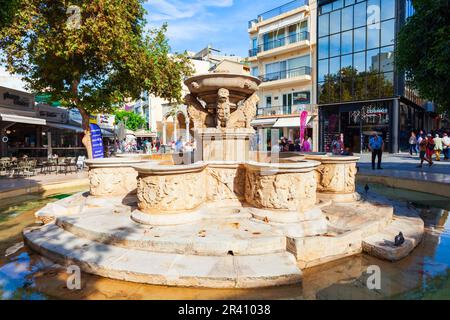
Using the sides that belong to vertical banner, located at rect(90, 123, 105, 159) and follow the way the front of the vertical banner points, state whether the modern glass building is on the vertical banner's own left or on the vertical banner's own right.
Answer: on the vertical banner's own left

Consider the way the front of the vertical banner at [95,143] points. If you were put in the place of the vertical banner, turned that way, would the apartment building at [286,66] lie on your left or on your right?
on your left

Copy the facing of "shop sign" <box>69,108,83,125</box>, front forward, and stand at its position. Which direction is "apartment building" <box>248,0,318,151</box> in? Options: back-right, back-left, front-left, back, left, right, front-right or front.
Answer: front-left

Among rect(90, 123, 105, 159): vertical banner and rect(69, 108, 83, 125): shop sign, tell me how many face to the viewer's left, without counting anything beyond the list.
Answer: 0

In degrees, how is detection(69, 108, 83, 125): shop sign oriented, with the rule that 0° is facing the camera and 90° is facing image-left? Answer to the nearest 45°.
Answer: approximately 315°

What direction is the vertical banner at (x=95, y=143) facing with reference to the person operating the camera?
facing the viewer

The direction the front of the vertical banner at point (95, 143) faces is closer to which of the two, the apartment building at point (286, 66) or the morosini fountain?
the morosini fountain

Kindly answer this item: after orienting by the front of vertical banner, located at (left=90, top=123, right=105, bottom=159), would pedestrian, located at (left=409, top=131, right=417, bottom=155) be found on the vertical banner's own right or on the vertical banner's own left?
on the vertical banner's own left

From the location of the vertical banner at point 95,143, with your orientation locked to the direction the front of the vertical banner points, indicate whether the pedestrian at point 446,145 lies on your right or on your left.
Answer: on your left

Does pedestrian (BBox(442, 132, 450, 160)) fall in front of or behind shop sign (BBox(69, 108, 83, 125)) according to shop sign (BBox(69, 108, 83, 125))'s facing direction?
in front

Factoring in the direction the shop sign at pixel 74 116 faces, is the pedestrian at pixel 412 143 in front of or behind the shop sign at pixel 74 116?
in front

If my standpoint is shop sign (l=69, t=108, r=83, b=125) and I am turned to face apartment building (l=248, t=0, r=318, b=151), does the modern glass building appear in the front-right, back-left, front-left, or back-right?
front-right
